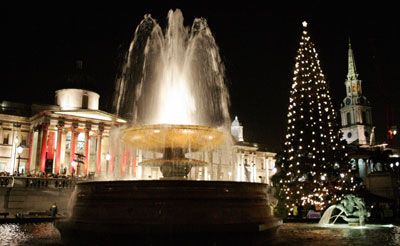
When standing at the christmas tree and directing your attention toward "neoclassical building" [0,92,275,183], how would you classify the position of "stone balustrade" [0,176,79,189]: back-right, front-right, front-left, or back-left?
front-left

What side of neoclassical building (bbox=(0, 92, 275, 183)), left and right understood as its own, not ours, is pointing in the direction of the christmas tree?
front

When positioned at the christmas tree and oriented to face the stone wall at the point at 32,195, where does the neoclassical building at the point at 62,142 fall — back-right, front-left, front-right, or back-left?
front-right

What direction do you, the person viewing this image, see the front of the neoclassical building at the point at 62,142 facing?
facing the viewer and to the right of the viewer

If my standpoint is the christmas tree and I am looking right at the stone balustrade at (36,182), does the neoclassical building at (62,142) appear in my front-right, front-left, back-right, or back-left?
front-right

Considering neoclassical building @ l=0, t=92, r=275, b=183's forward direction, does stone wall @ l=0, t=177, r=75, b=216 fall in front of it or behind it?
in front

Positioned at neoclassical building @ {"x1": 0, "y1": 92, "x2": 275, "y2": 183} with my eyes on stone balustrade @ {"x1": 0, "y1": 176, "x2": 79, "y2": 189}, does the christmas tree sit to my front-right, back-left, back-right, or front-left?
front-left

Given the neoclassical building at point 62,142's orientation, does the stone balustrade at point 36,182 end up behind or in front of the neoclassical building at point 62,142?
in front
